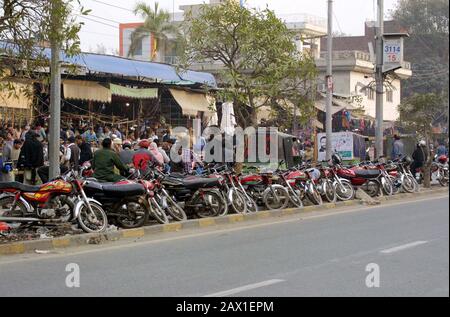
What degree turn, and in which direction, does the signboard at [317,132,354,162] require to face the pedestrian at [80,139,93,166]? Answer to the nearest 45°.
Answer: approximately 45° to its right

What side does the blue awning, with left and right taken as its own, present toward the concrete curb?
front

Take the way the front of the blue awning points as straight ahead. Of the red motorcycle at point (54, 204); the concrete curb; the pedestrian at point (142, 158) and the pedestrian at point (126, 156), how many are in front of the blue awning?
4

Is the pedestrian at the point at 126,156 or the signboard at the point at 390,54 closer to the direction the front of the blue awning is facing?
the pedestrian

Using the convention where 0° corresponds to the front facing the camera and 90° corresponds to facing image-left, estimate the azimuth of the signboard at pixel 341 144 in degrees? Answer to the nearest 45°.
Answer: approximately 0°

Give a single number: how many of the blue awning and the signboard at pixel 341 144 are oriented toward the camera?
2

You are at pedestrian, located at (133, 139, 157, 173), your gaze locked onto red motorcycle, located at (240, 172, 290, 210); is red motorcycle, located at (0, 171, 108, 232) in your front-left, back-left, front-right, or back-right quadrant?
back-right

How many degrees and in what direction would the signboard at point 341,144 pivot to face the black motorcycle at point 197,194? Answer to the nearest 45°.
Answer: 0° — it already faces it
